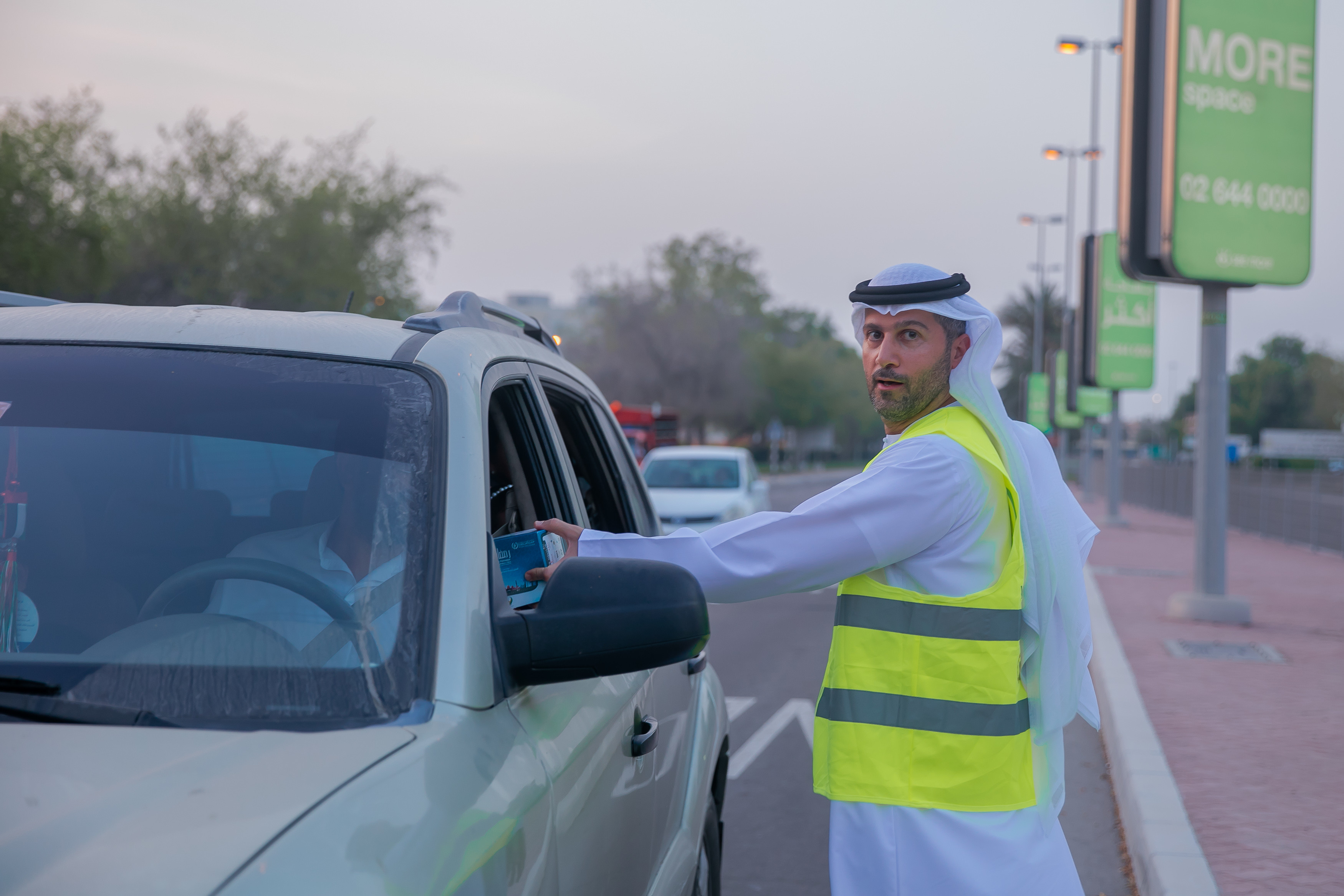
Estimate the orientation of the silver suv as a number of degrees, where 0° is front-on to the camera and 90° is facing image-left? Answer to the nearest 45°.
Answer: approximately 45°

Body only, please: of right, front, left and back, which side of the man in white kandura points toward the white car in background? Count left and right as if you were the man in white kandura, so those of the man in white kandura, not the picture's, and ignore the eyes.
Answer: right

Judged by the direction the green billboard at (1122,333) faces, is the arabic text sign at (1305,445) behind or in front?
behind

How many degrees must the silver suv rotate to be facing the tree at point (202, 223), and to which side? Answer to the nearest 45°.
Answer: approximately 135° to its right

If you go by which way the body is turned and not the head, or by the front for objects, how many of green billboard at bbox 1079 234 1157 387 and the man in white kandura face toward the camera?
1

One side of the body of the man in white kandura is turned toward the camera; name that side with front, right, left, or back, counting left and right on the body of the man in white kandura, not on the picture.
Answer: left

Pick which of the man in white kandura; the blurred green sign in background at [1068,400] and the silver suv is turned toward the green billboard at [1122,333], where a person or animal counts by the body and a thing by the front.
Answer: the blurred green sign in background

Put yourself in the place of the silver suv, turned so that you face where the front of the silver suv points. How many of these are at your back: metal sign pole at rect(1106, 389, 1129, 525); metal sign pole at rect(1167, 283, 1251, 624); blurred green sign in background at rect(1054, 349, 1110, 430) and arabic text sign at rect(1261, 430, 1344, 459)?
4

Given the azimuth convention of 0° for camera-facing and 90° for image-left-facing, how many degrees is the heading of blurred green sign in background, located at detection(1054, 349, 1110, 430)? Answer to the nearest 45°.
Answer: approximately 0°

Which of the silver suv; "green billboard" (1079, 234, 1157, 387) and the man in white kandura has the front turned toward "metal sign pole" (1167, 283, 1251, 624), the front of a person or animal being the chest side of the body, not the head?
the green billboard

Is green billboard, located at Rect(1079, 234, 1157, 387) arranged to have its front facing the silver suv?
yes

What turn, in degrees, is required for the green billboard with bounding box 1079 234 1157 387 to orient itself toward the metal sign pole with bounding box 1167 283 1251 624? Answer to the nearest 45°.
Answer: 0° — it already faces it
